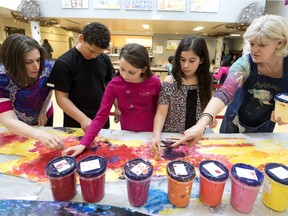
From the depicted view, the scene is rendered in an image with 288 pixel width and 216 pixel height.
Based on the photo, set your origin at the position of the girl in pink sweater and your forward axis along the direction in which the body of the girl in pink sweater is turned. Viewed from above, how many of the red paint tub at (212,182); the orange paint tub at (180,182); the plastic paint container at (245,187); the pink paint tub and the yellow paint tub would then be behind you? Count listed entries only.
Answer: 0

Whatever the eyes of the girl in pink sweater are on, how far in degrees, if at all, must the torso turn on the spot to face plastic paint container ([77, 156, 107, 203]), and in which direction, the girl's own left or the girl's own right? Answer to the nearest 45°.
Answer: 0° — they already face it

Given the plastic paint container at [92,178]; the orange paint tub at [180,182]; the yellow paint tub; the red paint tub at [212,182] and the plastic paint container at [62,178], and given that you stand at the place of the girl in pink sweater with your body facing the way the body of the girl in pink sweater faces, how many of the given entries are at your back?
0

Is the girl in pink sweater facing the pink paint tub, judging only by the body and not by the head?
yes

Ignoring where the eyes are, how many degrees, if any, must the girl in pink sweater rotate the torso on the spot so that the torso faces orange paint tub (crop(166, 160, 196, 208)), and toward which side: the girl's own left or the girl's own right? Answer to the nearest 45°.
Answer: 0° — they already face it

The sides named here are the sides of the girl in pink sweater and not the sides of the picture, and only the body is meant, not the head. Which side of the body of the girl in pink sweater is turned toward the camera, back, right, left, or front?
front

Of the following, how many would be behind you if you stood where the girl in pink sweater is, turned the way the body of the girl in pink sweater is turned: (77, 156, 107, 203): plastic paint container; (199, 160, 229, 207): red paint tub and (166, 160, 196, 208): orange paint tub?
0

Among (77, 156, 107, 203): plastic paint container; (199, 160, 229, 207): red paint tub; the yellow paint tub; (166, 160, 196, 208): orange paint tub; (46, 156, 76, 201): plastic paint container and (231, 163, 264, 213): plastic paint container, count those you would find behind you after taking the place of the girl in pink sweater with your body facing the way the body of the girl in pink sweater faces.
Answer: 0

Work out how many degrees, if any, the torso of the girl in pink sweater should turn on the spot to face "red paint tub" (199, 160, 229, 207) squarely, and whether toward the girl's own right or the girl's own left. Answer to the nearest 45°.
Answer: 0° — they already face it

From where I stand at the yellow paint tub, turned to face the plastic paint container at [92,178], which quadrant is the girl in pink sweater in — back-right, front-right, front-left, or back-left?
front-right

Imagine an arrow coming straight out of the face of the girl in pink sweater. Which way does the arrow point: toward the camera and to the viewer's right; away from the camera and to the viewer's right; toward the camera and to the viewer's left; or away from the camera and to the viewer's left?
toward the camera and to the viewer's left
